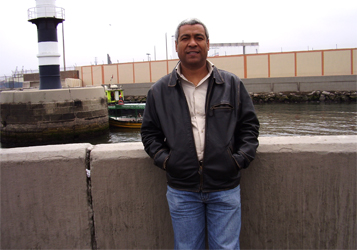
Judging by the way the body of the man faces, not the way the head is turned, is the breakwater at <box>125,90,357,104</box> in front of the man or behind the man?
behind

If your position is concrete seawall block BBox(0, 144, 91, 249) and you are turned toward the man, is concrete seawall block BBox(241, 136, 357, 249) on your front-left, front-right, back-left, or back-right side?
front-left

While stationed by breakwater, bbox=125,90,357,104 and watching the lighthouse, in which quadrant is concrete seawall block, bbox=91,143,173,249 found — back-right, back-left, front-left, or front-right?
front-left

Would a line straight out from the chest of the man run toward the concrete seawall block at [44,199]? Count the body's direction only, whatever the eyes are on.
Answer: no

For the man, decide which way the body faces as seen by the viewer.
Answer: toward the camera

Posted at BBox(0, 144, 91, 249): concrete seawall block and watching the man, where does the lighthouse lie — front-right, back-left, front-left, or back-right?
back-left

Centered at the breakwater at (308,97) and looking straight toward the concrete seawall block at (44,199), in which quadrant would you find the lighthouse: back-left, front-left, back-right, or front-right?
front-right

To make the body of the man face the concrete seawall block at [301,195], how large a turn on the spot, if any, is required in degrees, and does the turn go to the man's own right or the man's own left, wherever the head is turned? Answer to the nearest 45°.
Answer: approximately 135° to the man's own left

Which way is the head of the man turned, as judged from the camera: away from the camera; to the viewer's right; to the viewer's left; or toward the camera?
toward the camera

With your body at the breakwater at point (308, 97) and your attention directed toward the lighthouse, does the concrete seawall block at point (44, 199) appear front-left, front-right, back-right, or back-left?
front-left

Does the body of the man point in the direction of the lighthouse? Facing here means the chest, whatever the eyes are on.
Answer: no
